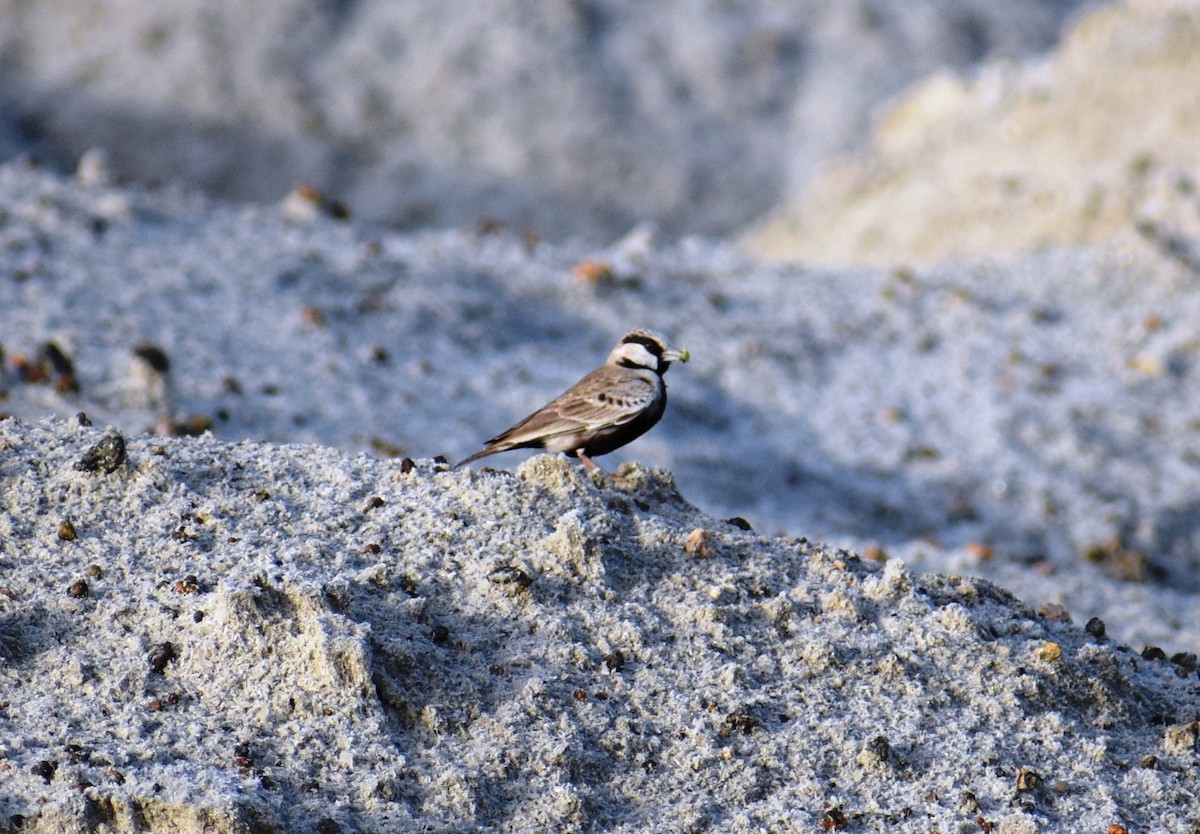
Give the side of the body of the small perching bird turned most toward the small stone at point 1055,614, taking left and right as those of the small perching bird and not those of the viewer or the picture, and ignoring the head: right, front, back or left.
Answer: front

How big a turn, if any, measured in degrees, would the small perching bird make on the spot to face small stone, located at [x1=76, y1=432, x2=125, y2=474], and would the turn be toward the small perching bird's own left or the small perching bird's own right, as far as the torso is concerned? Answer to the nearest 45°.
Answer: approximately 180°

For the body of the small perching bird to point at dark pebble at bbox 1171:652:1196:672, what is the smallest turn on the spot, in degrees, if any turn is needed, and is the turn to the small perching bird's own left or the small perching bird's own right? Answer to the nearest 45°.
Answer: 0° — it already faces it

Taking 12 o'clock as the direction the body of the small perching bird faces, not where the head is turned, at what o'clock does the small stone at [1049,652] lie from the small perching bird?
The small stone is roughly at 1 o'clock from the small perching bird.

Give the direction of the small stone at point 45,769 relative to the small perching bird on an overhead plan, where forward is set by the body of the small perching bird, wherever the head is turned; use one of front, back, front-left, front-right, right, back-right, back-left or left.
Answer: back-right

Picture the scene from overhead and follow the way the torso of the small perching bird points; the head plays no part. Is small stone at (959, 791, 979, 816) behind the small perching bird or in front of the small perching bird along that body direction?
in front

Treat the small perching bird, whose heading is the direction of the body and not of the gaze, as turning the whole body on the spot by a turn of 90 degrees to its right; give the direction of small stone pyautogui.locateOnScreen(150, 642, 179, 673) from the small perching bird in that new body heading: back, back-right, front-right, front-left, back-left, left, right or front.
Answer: front-right

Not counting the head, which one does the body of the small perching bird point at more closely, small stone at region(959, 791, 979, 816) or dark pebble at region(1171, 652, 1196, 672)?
the dark pebble

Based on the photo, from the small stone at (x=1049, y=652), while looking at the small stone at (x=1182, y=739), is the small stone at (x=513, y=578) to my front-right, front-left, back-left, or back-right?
back-right

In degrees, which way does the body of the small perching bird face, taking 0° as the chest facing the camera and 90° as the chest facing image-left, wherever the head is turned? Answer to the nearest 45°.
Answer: approximately 270°
